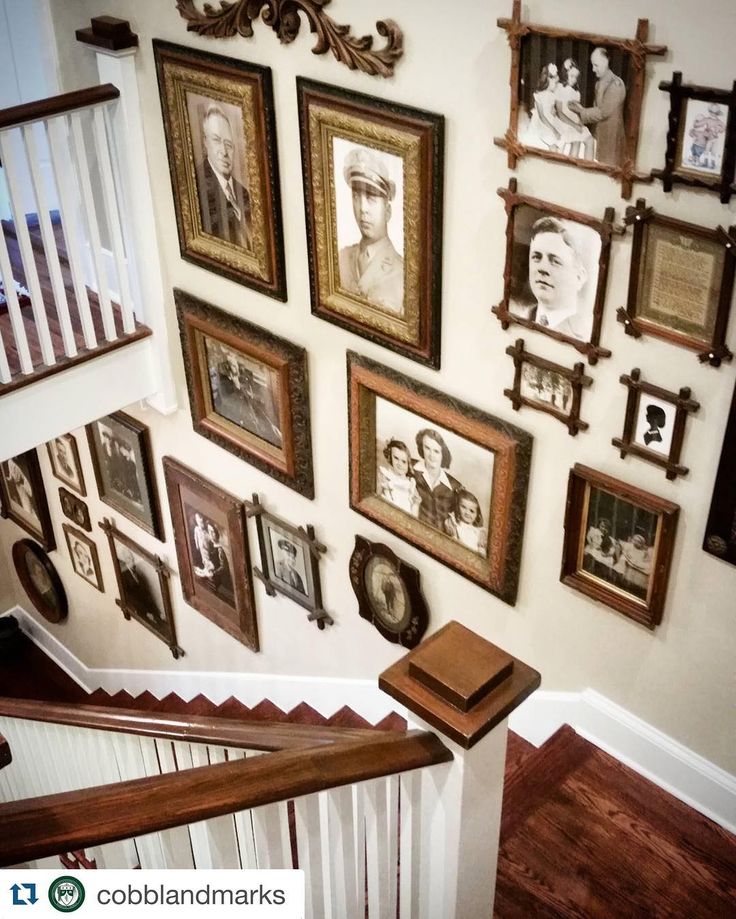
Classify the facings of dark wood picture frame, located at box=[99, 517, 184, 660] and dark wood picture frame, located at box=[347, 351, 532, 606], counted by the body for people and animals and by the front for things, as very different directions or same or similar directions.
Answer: same or similar directions

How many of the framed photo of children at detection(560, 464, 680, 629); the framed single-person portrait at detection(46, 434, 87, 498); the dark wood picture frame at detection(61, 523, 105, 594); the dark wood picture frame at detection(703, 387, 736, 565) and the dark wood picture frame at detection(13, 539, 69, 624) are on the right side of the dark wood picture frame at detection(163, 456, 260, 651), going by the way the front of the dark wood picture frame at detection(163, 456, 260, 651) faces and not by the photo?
3

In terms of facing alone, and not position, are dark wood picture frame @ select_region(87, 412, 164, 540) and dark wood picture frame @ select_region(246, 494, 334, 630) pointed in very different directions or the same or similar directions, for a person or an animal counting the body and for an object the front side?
same or similar directions

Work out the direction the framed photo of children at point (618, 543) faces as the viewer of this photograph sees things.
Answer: facing the viewer and to the left of the viewer

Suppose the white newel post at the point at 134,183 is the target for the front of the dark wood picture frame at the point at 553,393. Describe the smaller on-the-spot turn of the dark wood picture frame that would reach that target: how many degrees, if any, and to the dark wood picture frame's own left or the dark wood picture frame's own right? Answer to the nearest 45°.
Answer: approximately 90° to the dark wood picture frame's own right

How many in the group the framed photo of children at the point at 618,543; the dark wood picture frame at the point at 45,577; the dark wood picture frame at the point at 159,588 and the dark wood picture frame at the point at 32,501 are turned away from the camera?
0

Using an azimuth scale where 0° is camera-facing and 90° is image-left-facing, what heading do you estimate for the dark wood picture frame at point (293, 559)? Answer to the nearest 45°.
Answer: approximately 45°

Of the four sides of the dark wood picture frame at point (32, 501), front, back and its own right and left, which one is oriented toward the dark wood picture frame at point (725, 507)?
left

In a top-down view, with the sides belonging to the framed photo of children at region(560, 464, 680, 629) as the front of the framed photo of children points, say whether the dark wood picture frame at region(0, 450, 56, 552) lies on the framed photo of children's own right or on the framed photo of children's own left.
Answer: on the framed photo of children's own right

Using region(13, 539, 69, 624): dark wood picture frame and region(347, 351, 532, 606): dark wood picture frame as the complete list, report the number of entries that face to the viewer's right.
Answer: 0

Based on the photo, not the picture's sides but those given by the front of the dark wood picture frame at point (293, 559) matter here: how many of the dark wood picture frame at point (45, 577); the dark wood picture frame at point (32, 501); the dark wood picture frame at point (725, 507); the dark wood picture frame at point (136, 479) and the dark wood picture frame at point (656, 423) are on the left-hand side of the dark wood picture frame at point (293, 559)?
2

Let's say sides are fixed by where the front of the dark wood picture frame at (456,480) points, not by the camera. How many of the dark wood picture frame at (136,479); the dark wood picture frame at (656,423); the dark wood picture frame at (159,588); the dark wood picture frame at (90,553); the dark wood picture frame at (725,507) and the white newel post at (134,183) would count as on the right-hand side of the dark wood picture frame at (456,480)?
4

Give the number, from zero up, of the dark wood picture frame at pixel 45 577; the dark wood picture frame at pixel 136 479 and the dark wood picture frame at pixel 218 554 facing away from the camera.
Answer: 0

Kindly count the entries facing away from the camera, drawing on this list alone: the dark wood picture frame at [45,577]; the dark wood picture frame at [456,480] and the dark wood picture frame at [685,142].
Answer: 0

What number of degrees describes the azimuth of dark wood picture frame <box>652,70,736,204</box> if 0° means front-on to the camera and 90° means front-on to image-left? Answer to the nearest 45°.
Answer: approximately 45°

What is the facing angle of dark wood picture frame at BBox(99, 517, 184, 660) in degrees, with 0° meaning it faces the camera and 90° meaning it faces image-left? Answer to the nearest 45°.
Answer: approximately 45°

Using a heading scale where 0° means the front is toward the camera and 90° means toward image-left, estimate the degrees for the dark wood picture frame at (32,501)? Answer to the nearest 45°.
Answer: approximately 45°

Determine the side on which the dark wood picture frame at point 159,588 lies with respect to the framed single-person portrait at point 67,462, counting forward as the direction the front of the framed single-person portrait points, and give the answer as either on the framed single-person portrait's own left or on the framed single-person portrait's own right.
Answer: on the framed single-person portrait's own left
